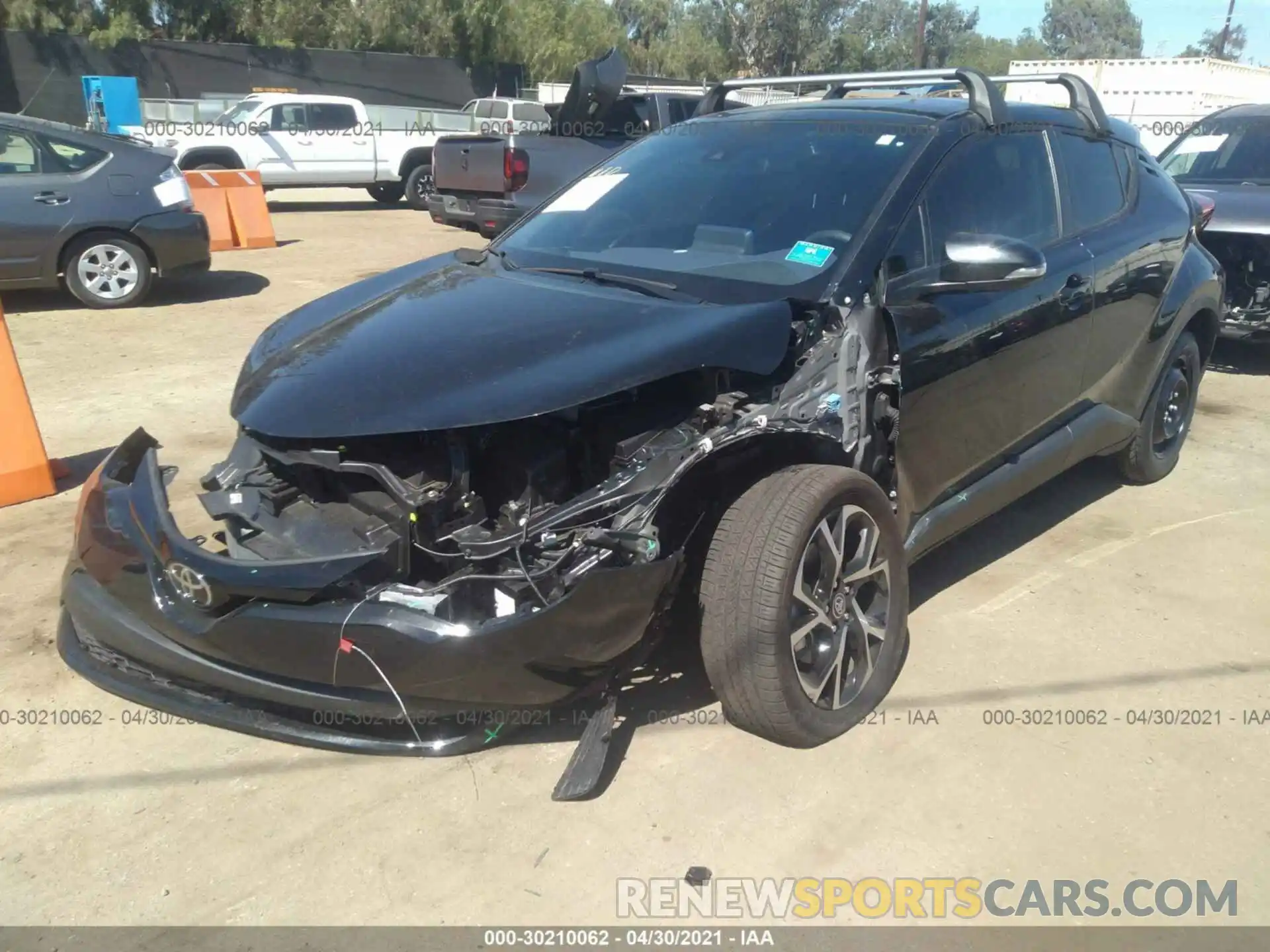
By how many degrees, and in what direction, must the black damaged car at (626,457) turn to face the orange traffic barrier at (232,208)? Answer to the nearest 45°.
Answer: approximately 90° to its right

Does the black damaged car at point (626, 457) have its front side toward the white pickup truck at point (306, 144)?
no

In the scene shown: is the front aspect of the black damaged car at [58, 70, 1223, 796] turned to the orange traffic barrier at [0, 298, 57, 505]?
no

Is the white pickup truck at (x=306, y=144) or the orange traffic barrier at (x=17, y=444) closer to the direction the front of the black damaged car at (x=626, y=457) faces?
the orange traffic barrier

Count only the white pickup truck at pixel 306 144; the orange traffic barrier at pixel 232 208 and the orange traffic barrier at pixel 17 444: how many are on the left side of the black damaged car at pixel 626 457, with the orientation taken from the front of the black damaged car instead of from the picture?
0

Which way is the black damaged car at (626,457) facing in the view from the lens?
facing the viewer and to the left of the viewer

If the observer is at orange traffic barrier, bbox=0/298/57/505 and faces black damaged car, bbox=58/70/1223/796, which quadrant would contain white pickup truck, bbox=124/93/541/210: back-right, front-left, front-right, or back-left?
back-left
